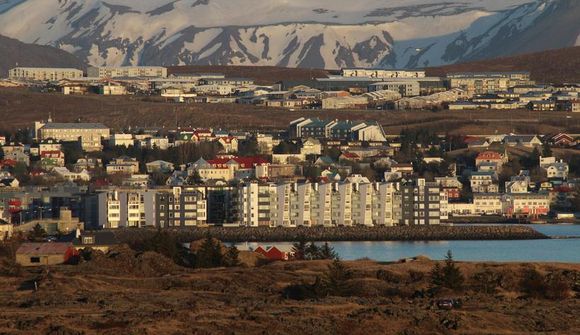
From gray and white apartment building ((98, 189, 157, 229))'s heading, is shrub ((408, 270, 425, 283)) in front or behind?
in front

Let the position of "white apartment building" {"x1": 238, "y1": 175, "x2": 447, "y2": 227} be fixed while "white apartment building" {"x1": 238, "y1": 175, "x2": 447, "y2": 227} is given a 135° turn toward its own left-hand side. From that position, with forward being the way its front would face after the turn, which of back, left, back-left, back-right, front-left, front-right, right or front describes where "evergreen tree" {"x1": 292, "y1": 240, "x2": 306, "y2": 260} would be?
back-right

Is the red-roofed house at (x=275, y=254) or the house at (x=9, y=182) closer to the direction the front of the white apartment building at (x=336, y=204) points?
the red-roofed house

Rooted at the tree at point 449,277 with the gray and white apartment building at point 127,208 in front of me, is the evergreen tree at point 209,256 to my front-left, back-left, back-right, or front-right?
front-left

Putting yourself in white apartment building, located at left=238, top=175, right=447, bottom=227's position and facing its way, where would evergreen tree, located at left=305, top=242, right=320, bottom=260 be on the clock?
The evergreen tree is roughly at 12 o'clock from the white apartment building.

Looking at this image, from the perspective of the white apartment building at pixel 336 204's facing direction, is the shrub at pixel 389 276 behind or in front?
in front

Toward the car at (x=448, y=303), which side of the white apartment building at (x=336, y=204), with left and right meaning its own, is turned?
front

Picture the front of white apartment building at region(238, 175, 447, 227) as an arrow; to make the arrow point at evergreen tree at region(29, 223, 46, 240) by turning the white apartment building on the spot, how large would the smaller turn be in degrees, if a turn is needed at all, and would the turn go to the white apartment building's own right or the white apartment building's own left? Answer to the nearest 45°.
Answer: approximately 45° to the white apartment building's own right

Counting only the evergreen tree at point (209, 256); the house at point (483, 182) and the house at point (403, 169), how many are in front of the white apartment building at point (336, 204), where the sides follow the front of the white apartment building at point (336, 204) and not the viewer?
1

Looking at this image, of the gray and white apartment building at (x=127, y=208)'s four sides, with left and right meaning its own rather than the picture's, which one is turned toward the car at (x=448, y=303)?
front

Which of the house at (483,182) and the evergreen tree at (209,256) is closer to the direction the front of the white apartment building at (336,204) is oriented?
the evergreen tree

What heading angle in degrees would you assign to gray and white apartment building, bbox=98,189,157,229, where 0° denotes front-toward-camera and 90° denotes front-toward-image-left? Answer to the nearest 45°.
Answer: approximately 0°

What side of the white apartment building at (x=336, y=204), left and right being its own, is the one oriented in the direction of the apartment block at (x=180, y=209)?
right

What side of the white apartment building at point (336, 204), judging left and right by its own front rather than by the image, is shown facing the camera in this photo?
front

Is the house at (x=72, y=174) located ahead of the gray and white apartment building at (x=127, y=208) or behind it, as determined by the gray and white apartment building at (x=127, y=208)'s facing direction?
behind

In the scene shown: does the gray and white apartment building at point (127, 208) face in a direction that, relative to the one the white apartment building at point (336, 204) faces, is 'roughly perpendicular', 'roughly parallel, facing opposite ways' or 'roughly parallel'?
roughly parallel
